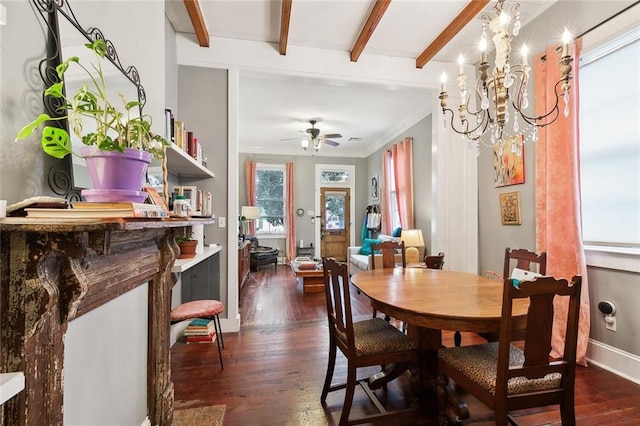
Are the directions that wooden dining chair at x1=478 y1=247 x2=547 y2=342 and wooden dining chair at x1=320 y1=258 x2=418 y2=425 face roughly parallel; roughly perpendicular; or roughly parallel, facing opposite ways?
roughly parallel, facing opposite ways

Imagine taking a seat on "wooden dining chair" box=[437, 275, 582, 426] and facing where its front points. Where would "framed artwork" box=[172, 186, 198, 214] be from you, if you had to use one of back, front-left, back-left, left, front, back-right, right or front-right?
front-left

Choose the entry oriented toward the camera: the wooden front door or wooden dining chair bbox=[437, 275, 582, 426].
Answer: the wooden front door

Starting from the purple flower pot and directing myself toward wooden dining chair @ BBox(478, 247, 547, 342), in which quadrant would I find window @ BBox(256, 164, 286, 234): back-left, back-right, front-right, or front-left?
front-left

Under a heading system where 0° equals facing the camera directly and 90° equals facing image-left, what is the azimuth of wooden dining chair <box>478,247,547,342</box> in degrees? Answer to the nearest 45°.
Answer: approximately 45°

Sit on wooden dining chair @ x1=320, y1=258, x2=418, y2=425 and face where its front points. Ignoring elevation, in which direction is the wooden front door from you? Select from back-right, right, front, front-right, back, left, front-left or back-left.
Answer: front-left

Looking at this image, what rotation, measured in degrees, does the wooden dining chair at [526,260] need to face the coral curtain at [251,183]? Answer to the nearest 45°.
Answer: approximately 90° to its right

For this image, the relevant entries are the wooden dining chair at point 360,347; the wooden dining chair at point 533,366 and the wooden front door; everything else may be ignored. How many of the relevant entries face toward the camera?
1

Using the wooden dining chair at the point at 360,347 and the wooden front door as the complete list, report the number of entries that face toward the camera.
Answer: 1

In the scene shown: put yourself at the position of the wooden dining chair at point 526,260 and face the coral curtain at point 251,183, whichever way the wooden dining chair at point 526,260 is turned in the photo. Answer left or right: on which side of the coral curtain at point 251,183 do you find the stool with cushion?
left

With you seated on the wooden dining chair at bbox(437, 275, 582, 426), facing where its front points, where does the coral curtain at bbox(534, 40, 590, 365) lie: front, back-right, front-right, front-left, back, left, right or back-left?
front-right

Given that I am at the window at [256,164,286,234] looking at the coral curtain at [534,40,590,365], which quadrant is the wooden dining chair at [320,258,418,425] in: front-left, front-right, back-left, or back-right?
front-right

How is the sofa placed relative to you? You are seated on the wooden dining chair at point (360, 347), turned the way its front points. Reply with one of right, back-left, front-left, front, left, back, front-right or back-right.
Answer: front-left

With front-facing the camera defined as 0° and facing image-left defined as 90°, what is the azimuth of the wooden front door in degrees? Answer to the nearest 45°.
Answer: approximately 0°

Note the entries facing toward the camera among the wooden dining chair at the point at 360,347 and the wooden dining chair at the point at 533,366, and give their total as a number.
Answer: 0

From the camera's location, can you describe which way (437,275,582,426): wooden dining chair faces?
facing away from the viewer and to the left of the viewer

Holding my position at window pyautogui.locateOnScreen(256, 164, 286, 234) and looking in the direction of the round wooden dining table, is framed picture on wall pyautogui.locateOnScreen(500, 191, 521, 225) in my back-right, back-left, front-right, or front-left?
front-left

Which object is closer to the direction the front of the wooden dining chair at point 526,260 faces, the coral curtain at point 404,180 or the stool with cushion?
the stool with cushion

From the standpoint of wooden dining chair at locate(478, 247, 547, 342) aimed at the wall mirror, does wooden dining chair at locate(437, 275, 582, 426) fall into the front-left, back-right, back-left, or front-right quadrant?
front-left

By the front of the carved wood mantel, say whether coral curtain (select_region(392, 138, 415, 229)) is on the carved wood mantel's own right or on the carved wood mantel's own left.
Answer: on the carved wood mantel's own left

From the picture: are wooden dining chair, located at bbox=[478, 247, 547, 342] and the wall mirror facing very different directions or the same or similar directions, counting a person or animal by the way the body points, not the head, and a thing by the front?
very different directions
